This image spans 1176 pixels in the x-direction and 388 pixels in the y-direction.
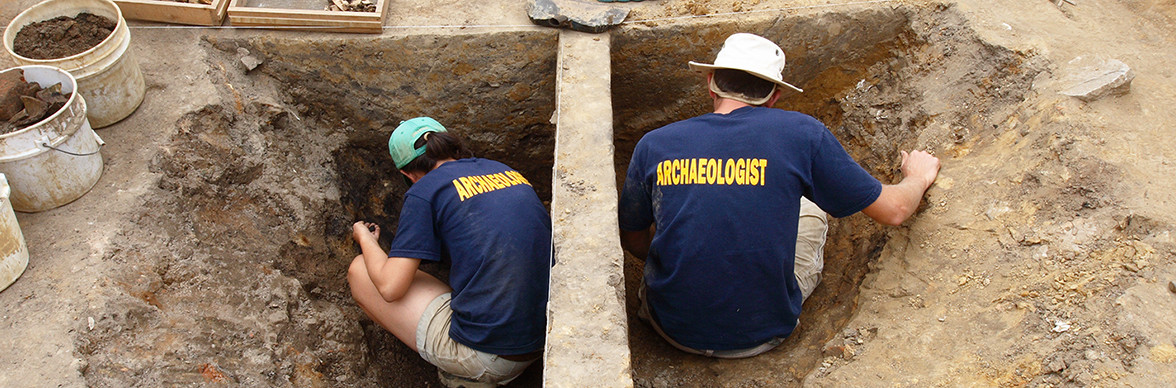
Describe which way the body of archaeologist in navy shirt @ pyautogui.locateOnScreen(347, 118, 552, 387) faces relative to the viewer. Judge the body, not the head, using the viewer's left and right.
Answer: facing away from the viewer and to the left of the viewer

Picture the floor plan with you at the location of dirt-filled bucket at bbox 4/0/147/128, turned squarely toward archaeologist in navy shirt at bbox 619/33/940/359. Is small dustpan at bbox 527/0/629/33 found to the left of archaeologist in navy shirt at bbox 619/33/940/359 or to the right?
left

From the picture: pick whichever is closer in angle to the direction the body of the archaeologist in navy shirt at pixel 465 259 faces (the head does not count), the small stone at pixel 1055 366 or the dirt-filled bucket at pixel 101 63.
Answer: the dirt-filled bucket

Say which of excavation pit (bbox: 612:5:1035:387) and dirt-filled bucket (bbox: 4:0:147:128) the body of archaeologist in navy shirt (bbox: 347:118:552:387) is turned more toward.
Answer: the dirt-filled bucket

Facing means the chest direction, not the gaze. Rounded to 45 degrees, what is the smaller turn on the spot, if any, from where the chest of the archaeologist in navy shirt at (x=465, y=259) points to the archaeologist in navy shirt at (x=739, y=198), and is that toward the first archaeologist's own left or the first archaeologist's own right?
approximately 135° to the first archaeologist's own right

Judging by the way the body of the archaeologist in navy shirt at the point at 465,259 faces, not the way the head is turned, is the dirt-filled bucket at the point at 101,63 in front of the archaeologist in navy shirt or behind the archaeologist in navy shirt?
in front

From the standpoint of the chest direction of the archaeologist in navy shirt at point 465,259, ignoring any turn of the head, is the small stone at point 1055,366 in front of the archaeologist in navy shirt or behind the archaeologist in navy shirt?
behind

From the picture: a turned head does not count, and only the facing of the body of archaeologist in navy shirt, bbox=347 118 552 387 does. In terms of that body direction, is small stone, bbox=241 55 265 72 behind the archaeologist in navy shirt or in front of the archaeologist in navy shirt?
in front

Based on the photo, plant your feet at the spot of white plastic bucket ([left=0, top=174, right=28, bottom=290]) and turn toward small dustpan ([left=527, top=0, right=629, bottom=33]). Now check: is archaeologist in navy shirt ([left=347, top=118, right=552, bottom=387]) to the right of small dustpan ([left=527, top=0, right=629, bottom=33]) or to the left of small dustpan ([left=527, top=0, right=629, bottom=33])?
right

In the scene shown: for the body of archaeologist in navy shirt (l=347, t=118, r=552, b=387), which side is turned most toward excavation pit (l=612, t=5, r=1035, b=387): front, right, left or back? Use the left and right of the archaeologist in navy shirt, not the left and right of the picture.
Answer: right

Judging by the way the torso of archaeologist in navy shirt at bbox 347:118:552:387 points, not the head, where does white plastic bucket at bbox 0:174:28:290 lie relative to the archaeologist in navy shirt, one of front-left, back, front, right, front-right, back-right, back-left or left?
front-left

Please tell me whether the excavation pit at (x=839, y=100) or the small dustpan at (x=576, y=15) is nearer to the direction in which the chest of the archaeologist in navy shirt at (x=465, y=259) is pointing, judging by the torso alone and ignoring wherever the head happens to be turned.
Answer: the small dustpan
